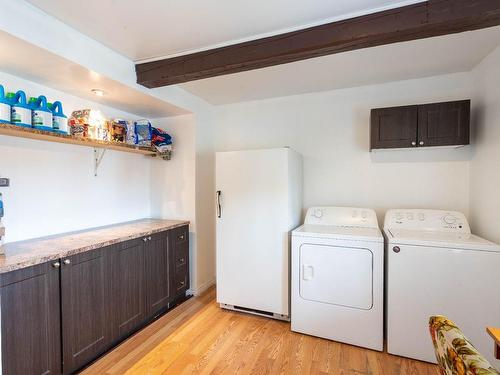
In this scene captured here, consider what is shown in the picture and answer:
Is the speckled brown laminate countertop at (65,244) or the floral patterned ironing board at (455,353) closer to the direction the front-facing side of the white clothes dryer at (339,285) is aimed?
the floral patterned ironing board

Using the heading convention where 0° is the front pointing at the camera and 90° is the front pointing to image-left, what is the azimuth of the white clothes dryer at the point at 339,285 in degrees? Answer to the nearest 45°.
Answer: approximately 0°

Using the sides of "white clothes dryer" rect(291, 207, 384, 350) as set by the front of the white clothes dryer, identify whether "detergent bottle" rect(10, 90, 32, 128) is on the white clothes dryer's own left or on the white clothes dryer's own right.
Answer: on the white clothes dryer's own right

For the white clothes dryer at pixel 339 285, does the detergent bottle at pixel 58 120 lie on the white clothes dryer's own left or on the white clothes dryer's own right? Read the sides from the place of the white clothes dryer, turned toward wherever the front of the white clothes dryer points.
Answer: on the white clothes dryer's own right

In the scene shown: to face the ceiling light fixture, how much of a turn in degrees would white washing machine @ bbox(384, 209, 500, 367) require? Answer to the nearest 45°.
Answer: approximately 45° to its right

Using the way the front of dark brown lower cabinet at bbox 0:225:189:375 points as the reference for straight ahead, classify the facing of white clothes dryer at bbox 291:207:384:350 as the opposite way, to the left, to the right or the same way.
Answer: to the right

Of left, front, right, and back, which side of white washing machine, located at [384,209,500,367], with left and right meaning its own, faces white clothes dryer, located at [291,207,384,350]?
right

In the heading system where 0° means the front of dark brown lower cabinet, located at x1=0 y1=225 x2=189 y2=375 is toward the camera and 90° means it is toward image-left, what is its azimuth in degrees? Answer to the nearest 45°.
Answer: approximately 315°
